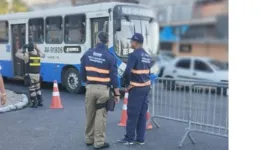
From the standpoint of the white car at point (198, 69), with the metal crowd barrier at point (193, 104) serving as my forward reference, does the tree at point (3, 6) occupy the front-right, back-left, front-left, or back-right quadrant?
back-right

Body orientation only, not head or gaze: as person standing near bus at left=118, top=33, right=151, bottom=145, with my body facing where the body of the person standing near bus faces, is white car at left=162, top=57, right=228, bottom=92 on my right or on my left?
on my right

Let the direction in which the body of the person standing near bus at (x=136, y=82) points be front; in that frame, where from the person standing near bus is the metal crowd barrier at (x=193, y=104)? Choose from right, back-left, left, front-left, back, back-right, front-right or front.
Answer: right

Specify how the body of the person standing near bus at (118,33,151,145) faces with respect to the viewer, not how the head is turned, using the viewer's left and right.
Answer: facing away from the viewer and to the left of the viewer

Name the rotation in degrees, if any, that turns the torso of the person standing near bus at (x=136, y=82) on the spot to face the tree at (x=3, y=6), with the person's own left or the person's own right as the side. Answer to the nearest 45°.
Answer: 0° — they already face it
